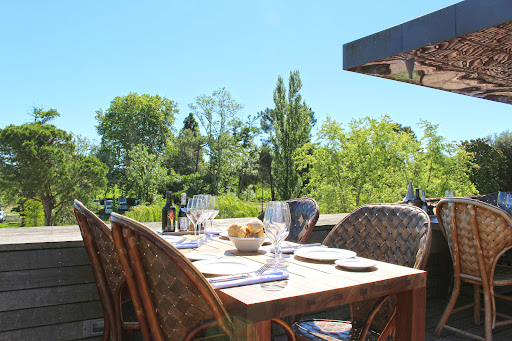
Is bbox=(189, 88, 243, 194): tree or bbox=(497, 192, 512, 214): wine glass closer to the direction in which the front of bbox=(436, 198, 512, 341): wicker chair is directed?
the wine glass

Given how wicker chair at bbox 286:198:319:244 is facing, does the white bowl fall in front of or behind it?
in front

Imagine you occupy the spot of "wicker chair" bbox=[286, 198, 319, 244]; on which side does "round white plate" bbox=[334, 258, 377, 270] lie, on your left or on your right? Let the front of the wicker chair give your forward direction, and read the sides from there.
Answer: on your left

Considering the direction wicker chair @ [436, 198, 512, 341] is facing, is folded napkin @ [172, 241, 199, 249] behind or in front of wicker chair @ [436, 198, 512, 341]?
behind

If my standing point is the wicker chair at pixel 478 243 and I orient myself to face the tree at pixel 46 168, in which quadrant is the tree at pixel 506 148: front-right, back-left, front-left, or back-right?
front-right

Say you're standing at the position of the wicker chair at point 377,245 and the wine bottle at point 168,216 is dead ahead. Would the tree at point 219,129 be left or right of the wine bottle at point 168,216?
right

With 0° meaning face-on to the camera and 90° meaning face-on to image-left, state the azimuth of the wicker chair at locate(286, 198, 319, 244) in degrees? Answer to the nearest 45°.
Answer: approximately 45°

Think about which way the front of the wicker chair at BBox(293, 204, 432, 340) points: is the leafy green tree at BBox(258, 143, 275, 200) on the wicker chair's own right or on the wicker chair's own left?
on the wicker chair's own right

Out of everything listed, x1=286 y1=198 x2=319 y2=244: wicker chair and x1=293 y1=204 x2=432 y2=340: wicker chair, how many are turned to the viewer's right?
0

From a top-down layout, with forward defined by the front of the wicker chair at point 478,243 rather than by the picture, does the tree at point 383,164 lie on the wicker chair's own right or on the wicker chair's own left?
on the wicker chair's own left

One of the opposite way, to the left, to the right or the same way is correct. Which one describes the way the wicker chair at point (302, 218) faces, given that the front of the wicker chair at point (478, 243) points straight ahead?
the opposite way
